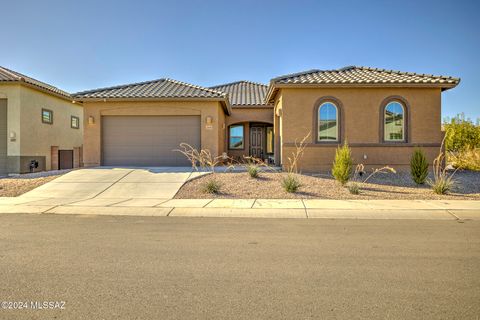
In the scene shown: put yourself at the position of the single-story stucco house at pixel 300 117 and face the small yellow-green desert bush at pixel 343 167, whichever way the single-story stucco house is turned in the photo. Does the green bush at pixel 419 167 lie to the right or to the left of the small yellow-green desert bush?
left

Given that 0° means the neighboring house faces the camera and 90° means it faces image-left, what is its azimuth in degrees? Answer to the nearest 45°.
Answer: approximately 45°

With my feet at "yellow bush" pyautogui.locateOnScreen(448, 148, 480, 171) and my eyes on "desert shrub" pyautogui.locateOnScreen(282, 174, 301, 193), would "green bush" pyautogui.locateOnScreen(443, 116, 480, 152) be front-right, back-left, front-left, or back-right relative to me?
back-right

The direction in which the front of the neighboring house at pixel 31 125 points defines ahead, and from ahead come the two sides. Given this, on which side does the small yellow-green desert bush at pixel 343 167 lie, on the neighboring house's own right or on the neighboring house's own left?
on the neighboring house's own left

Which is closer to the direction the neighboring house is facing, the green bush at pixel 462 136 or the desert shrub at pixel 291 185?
the desert shrub

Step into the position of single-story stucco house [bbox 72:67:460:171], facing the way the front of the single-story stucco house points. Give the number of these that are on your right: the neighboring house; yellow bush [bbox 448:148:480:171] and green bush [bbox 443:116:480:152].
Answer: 1

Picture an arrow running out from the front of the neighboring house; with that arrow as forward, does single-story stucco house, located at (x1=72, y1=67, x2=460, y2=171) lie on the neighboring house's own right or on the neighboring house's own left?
on the neighboring house's own left

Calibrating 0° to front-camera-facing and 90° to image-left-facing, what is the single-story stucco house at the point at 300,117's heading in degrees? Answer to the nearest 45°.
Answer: approximately 0°

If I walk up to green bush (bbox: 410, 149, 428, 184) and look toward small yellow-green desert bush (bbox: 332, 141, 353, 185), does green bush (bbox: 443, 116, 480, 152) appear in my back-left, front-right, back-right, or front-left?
back-right
